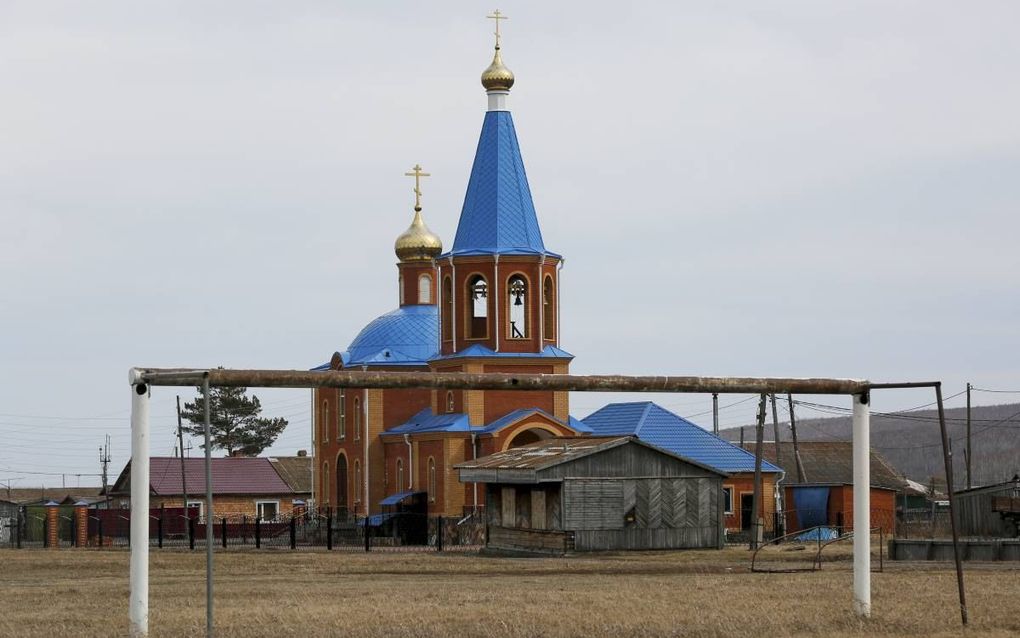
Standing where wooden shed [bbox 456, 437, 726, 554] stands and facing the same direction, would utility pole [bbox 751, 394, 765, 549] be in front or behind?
behind

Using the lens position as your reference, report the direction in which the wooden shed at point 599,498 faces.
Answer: facing the viewer and to the left of the viewer

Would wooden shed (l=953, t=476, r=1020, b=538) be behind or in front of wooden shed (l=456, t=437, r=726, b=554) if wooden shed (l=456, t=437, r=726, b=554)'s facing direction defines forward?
behind
